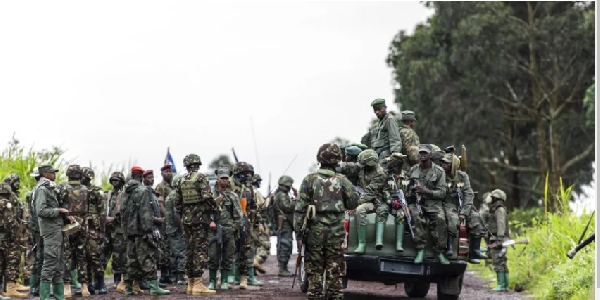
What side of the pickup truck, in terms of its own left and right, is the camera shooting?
back

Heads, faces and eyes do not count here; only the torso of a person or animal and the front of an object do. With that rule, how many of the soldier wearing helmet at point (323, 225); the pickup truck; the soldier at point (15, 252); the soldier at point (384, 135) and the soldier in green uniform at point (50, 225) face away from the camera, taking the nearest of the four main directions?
2

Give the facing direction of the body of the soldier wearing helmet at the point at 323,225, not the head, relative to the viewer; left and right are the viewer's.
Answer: facing away from the viewer

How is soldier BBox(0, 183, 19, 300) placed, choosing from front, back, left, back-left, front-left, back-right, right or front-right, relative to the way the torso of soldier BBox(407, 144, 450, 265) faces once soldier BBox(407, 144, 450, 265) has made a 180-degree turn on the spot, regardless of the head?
left

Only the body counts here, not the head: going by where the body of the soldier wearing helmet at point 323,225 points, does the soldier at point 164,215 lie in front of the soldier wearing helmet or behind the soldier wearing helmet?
in front

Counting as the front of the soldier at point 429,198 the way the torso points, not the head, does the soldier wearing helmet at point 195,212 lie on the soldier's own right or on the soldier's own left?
on the soldier's own right

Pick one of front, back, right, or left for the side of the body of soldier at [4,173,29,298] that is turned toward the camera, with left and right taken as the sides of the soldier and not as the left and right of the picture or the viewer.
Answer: right

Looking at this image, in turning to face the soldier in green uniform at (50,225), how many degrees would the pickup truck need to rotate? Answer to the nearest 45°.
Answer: approximately 90° to its left

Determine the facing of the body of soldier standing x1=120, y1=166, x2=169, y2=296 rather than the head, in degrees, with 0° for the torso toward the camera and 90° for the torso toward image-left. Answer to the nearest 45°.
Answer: approximately 225°

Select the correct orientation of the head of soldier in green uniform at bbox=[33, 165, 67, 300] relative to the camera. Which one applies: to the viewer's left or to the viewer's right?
to the viewer's right
